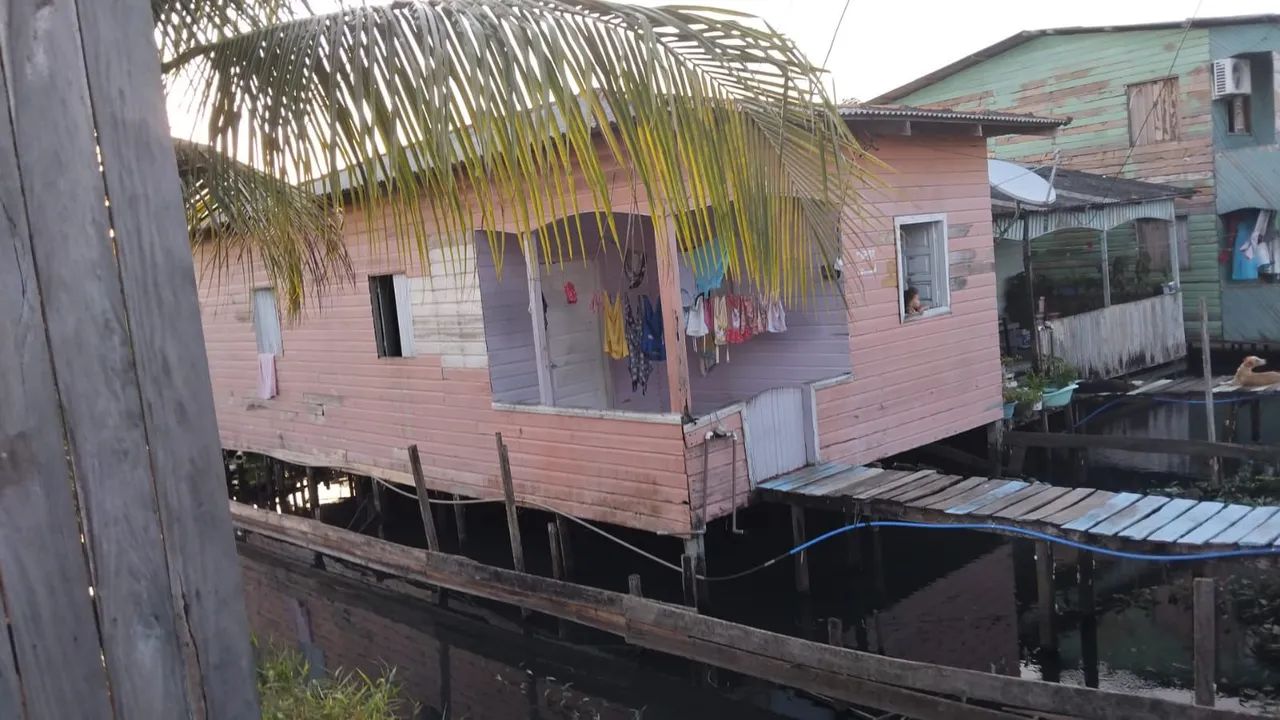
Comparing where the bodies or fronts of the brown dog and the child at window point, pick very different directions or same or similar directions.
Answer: very different directions

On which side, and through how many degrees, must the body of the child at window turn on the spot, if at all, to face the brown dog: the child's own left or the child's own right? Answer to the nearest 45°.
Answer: approximately 90° to the child's own left

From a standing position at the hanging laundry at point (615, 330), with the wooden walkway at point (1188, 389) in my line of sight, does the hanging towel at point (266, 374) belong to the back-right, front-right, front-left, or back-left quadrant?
back-left

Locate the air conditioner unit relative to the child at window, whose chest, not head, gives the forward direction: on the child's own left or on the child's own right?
on the child's own left

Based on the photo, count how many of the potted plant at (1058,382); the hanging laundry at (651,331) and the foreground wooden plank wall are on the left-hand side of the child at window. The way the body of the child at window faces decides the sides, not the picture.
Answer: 1

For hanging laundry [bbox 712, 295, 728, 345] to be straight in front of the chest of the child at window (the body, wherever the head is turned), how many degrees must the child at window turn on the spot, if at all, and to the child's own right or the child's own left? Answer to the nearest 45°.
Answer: approximately 135° to the child's own right

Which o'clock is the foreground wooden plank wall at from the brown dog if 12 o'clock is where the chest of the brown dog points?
The foreground wooden plank wall is roughly at 9 o'clock from the brown dog.

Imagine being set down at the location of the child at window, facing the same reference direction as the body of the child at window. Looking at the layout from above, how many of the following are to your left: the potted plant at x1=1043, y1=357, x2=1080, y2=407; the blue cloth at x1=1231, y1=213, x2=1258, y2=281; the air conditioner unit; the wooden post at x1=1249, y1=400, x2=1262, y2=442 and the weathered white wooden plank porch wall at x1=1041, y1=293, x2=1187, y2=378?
5

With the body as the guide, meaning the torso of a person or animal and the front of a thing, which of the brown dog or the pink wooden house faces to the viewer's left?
the brown dog

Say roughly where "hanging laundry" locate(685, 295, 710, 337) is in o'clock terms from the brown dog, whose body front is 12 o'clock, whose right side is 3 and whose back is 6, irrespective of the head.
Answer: The hanging laundry is roughly at 10 o'clock from the brown dog.

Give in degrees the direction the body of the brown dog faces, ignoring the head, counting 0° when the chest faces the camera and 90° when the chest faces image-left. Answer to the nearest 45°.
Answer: approximately 90°

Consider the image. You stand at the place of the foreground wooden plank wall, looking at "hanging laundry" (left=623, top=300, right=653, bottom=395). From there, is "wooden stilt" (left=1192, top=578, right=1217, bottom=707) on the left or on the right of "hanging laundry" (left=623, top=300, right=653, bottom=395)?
right

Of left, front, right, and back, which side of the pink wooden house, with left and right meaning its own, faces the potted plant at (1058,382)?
left

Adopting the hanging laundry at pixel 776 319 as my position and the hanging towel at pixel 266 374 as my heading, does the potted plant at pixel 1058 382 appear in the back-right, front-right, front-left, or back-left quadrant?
back-right

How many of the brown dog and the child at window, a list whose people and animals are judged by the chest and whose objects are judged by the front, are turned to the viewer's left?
1

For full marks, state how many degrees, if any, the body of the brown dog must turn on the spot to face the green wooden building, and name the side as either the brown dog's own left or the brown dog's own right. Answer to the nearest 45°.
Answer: approximately 90° to the brown dog's own right
